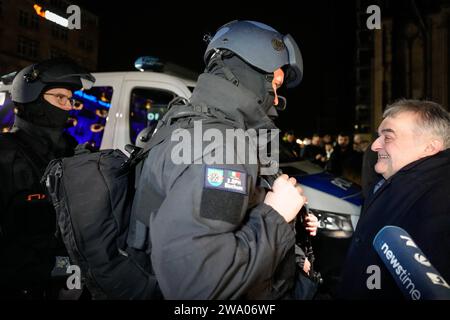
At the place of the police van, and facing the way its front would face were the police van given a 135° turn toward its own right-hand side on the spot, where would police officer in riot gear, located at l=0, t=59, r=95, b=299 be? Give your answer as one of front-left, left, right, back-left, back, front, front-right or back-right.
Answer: left

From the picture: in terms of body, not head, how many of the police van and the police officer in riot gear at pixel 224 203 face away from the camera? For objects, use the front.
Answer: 0

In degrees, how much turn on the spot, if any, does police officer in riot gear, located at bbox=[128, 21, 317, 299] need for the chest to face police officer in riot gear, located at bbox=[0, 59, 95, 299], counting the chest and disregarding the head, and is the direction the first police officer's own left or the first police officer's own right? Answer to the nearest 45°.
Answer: approximately 135° to the first police officer's own left

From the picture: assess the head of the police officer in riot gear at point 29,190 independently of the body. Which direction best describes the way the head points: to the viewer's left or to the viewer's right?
to the viewer's right

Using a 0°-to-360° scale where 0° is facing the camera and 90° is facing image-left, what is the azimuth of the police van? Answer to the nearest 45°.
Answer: approximately 315°

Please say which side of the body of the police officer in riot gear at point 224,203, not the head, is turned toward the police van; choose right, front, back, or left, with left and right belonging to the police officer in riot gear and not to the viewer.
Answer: left

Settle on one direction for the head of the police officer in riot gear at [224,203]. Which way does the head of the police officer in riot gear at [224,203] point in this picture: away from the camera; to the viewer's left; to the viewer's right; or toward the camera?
to the viewer's right

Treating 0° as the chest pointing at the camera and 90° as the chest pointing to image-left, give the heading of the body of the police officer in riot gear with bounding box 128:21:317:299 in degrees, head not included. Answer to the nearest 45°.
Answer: approximately 270°
